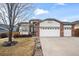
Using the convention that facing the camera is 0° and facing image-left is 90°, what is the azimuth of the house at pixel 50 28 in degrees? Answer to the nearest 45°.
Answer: approximately 0°

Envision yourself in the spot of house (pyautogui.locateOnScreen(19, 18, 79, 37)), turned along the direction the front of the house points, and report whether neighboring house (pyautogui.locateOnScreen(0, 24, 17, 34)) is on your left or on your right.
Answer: on your right

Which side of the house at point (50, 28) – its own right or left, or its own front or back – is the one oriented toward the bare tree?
right
